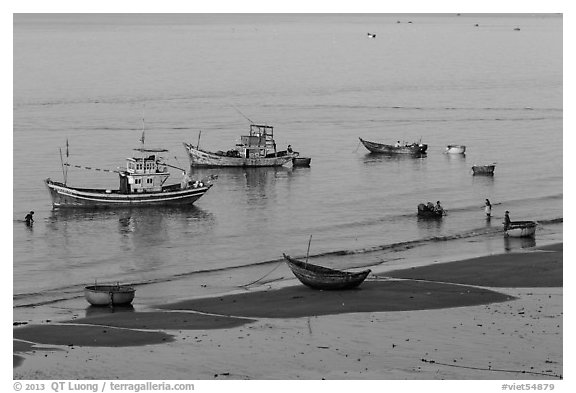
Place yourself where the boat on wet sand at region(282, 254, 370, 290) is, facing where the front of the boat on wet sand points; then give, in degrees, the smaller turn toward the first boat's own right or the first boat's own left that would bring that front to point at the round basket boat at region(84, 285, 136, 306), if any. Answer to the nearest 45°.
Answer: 0° — it already faces it

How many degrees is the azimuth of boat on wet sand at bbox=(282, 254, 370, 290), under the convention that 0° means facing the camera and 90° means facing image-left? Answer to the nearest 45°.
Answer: approximately 90°
